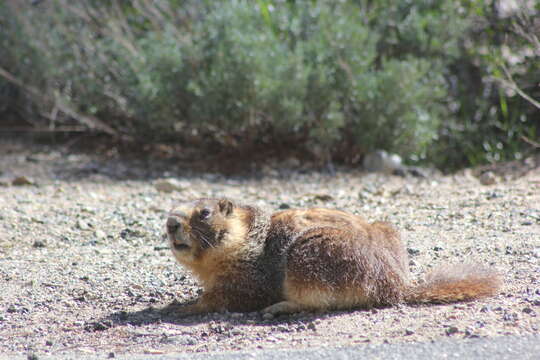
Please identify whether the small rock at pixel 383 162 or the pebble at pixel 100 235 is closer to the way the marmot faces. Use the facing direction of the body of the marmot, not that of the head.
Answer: the pebble

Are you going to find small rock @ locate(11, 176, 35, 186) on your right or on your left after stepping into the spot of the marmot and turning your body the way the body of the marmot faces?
on your right

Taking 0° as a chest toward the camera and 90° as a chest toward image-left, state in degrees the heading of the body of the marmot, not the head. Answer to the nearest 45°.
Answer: approximately 90°

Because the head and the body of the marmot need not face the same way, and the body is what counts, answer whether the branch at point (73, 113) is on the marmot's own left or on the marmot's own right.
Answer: on the marmot's own right

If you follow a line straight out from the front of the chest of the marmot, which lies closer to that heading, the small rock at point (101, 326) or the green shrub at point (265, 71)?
the small rock

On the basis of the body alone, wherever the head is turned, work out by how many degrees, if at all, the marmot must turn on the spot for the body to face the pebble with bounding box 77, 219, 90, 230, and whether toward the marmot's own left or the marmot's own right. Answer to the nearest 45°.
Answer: approximately 45° to the marmot's own right

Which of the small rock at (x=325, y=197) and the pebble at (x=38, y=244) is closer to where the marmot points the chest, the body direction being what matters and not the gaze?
the pebble

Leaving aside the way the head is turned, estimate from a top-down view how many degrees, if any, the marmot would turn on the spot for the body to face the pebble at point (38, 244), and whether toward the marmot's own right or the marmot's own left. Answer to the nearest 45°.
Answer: approximately 45° to the marmot's own right

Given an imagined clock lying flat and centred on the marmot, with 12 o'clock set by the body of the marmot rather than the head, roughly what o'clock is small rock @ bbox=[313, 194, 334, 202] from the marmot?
The small rock is roughly at 3 o'clock from the marmot.
